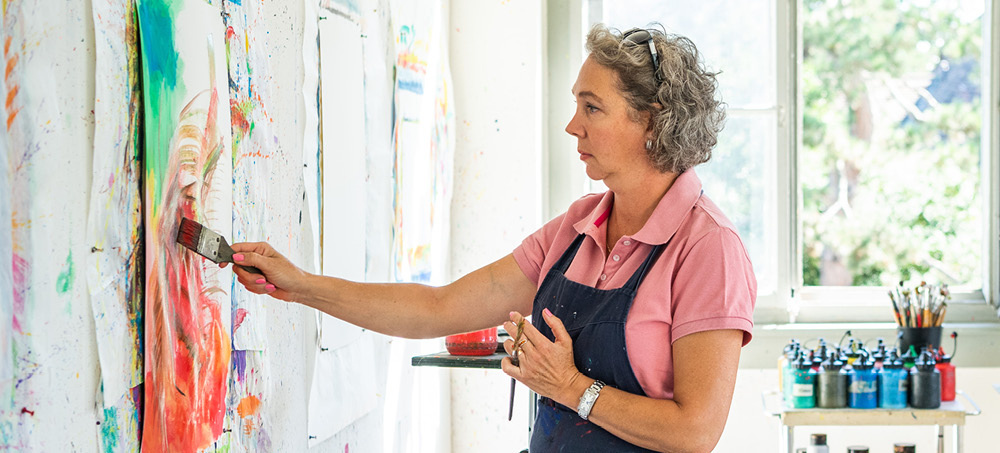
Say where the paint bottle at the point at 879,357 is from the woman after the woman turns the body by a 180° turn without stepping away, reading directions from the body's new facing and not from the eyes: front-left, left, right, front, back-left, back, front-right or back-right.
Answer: front

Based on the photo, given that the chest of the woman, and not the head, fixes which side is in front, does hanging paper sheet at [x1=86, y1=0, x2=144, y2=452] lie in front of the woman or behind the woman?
in front

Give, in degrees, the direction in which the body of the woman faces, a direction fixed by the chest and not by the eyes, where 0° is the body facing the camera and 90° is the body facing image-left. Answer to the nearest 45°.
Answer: approximately 45°

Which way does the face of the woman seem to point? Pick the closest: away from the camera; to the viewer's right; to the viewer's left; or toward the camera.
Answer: to the viewer's left

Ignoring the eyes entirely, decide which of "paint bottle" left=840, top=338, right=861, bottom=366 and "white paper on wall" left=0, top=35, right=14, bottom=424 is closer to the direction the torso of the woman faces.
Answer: the white paper on wall

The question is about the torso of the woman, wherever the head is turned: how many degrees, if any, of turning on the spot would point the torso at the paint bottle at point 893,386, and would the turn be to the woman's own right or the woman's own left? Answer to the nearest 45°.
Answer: approximately 180°

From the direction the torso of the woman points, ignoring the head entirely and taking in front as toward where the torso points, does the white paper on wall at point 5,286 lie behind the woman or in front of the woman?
in front

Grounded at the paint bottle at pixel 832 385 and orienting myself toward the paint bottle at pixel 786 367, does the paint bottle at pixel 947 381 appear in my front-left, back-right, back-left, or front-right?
back-right

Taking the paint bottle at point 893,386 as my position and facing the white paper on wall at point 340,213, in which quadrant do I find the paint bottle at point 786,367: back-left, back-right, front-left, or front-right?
front-right

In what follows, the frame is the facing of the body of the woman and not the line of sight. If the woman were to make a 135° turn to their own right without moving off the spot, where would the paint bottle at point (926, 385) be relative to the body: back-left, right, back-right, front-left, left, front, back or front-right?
front-right

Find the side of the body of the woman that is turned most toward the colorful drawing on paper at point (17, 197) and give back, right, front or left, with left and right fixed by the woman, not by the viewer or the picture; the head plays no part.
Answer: front

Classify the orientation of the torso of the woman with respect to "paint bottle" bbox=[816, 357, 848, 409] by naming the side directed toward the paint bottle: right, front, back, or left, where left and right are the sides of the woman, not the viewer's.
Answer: back

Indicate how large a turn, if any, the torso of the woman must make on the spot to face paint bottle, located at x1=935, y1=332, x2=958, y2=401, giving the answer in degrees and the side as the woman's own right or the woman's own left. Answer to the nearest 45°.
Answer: approximately 180°

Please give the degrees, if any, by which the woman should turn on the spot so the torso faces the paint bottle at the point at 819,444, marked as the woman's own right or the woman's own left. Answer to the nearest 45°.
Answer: approximately 180°
